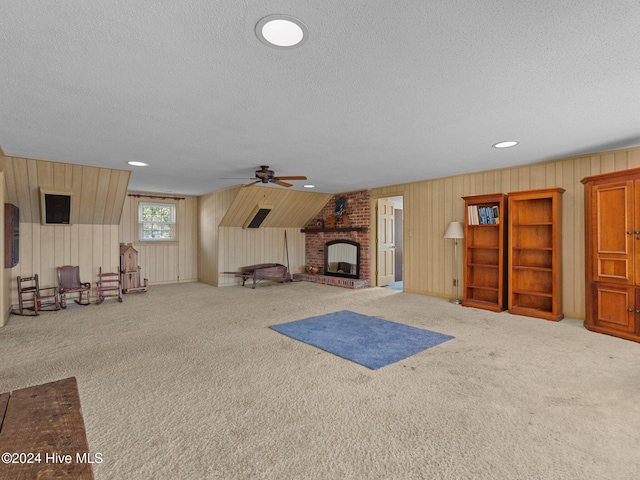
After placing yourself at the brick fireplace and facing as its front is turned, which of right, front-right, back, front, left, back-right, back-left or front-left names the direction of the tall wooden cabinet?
left

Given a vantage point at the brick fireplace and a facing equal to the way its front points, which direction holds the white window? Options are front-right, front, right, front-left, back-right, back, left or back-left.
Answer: front-right

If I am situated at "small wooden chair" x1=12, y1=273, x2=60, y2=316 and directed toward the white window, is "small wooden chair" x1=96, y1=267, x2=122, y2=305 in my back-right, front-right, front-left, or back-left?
front-right

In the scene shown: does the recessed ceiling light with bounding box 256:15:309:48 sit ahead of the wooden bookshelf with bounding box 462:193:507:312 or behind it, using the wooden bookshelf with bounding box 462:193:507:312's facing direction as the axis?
ahead

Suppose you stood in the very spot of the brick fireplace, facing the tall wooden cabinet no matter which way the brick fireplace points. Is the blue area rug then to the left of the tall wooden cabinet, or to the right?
right

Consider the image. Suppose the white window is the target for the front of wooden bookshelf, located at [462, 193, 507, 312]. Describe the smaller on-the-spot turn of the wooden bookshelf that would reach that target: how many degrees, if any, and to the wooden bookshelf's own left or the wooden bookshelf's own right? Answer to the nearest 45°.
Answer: approximately 45° to the wooden bookshelf's own right

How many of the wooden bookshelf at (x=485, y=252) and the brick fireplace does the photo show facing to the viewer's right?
0

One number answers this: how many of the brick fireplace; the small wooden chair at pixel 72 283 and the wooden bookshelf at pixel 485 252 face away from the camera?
0

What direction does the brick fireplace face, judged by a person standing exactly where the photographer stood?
facing the viewer and to the left of the viewer

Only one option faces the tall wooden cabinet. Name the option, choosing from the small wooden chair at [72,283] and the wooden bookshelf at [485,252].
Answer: the small wooden chair

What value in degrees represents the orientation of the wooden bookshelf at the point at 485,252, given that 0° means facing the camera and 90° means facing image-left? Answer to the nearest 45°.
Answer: approximately 45°

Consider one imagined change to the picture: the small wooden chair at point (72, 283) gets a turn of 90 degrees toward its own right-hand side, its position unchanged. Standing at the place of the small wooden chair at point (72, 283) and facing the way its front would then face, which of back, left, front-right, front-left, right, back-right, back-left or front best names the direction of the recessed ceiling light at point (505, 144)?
left

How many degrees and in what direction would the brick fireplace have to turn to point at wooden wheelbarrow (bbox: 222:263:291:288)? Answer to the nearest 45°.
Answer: approximately 45° to its right

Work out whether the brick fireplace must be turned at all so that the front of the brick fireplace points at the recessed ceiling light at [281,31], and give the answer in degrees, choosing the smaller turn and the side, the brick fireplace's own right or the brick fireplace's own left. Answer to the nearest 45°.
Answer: approximately 45° to the brick fireplace's own left
